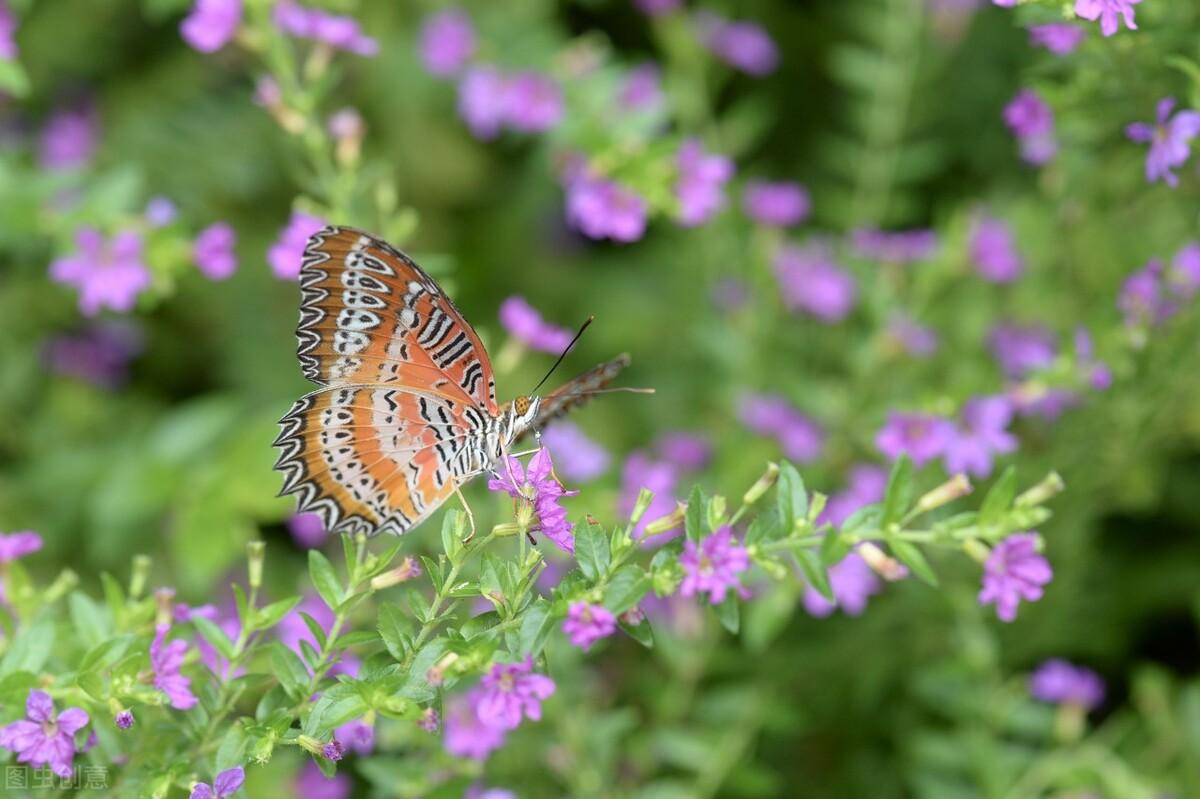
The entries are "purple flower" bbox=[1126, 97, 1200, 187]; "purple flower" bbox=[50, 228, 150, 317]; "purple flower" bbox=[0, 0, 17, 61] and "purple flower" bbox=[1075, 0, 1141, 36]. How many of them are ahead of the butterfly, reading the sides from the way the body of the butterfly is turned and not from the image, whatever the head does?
2

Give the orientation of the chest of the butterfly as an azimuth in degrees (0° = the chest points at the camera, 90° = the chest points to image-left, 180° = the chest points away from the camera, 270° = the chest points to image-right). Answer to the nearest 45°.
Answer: approximately 270°

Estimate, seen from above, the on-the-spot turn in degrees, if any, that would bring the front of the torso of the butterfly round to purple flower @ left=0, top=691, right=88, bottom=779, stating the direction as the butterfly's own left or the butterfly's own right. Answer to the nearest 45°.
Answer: approximately 135° to the butterfly's own right

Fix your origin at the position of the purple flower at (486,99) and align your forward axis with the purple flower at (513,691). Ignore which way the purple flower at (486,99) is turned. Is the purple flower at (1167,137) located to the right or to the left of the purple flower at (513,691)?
left

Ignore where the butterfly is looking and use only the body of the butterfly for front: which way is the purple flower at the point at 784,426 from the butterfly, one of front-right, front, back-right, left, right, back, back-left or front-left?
front-left

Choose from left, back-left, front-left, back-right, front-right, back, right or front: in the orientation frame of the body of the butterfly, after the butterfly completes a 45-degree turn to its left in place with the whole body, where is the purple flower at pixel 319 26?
front-left

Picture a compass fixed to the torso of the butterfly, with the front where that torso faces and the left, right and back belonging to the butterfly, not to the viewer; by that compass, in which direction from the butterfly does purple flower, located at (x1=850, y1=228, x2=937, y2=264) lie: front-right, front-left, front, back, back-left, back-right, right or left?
front-left
